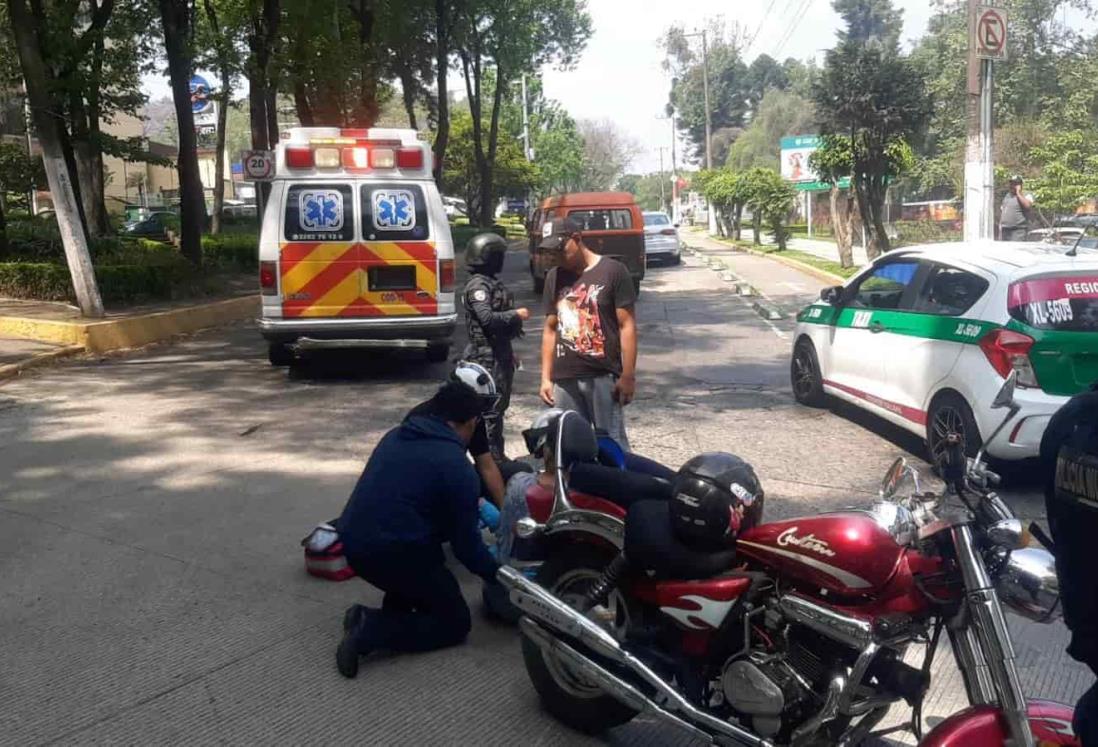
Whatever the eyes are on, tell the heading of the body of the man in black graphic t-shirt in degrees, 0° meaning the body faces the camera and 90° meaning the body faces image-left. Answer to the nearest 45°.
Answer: approximately 45°

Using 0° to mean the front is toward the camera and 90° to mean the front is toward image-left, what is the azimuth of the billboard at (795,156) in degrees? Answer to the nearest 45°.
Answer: approximately 0°

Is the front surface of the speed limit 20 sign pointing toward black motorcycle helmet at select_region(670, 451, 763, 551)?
yes

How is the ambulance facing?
away from the camera

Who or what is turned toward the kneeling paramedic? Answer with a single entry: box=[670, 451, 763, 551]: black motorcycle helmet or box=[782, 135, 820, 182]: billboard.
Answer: the billboard

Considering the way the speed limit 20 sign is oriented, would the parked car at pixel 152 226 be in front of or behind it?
behind

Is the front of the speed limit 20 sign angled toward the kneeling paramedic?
yes

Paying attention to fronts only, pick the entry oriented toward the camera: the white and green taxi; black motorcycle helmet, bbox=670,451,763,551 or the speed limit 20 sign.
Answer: the speed limit 20 sign

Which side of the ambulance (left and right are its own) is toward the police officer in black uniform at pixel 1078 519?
back

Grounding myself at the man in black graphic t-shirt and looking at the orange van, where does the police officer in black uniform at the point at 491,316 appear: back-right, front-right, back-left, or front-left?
front-left

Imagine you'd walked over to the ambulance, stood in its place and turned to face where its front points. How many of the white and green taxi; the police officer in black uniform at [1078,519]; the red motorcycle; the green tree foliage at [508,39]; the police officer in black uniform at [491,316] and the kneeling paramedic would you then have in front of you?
1

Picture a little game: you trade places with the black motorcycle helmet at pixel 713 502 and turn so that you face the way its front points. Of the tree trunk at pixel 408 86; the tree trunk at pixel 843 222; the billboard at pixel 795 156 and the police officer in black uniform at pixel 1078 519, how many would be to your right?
1

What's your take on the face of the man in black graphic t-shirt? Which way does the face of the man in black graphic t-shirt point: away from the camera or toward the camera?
toward the camera

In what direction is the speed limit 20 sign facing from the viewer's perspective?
toward the camera

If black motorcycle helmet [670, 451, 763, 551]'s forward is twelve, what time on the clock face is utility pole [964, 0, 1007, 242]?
The utility pole is roughly at 11 o'clock from the black motorcycle helmet.

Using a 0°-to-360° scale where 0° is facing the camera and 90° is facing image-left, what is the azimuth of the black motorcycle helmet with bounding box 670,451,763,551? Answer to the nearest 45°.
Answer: approximately 225°

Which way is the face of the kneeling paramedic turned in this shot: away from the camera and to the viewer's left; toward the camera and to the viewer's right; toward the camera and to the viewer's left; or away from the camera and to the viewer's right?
away from the camera and to the viewer's right

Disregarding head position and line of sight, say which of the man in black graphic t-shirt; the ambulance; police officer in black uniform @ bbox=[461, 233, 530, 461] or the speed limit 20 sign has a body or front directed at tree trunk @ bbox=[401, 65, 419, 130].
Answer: the ambulance

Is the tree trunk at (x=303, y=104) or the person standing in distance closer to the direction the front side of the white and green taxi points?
the tree trunk

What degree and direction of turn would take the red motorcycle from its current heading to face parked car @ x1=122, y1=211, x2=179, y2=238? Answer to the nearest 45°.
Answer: approximately 180°

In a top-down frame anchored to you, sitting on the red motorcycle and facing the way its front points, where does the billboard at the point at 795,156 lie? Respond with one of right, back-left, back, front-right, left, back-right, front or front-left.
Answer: back-left

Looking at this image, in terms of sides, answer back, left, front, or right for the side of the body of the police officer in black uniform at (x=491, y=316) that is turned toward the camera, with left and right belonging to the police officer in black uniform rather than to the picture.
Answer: right
